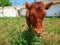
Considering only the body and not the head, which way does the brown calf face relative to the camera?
toward the camera
